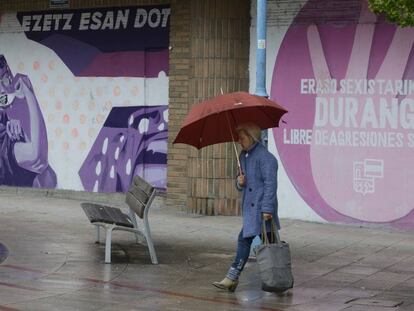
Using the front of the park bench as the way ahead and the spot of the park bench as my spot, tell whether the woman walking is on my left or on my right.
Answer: on my left

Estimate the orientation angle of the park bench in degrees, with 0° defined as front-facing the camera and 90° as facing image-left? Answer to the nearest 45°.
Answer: approximately 90°
